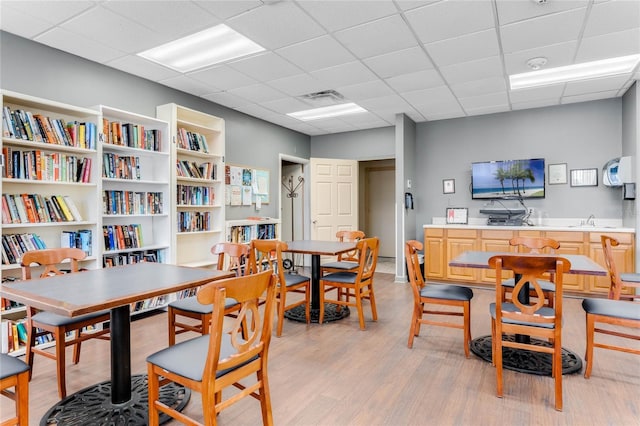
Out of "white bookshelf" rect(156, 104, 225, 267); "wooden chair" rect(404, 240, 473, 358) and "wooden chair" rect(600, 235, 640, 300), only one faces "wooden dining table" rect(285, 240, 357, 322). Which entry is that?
the white bookshelf

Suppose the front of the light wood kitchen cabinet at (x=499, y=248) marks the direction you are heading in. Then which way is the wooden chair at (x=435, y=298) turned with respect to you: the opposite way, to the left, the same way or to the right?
to the left

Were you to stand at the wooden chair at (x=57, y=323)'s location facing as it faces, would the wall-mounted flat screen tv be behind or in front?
in front

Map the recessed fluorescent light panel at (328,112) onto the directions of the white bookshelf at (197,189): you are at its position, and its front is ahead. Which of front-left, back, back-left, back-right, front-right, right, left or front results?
front-left

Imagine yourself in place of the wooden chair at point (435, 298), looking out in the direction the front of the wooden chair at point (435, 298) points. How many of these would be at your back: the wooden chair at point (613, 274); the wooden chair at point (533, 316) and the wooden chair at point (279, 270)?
1

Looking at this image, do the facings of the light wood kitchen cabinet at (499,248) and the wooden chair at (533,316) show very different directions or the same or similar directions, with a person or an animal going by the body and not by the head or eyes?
very different directions

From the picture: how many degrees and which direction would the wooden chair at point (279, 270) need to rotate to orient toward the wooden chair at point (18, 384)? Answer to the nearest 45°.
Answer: approximately 180°

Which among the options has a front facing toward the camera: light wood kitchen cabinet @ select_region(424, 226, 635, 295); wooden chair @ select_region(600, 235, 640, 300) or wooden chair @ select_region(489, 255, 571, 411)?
the light wood kitchen cabinet

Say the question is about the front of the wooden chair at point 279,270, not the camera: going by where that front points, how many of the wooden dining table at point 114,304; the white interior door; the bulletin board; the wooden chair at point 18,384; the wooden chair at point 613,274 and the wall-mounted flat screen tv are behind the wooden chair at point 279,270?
2

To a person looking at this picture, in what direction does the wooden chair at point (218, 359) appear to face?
facing away from the viewer and to the left of the viewer

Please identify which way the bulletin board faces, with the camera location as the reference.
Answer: facing the viewer and to the right of the viewer

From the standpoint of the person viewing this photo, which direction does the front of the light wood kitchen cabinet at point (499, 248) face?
facing the viewer

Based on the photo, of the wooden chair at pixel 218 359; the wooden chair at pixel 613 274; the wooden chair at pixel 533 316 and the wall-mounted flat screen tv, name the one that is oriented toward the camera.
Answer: the wall-mounted flat screen tv

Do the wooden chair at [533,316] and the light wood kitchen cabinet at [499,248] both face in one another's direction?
yes

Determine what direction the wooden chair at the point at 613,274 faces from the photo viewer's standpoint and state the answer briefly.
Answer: facing to the right of the viewer

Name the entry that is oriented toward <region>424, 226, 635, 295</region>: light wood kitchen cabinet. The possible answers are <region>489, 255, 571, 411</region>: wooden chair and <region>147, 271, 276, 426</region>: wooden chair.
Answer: <region>489, 255, 571, 411</region>: wooden chair

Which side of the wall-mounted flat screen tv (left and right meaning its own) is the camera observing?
front
